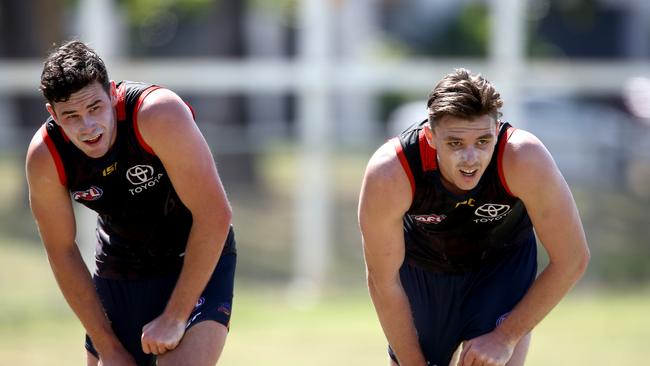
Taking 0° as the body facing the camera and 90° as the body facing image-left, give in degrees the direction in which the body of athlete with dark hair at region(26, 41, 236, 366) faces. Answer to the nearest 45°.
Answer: approximately 45°

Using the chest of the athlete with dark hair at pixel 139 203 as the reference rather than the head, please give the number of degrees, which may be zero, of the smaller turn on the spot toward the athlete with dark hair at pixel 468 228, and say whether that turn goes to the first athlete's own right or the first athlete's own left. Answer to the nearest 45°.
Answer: approximately 135° to the first athlete's own left

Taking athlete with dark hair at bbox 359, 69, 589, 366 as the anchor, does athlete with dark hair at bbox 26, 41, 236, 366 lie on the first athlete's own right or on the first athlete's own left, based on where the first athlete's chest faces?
on the first athlete's own right

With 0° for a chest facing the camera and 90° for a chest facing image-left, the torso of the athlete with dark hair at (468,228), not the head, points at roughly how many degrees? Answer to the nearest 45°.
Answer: approximately 0°
